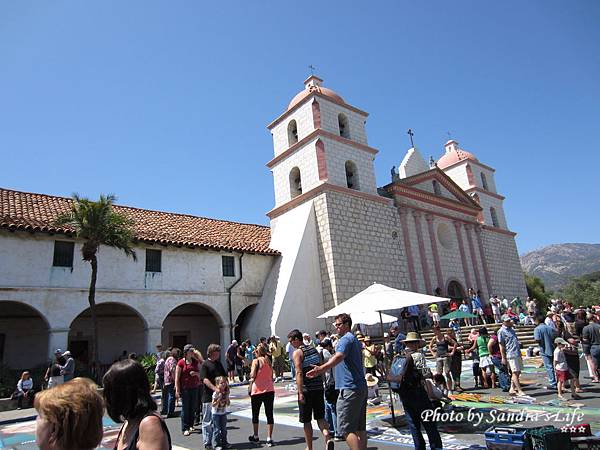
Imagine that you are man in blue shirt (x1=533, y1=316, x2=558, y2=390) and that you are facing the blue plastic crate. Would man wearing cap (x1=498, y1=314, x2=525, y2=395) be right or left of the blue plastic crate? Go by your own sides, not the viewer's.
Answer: right

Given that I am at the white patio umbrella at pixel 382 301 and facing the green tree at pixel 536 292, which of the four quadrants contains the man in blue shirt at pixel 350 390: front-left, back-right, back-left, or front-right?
back-right

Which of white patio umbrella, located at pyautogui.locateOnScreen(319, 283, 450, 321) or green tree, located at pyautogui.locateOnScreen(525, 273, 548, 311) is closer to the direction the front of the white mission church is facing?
the white patio umbrella

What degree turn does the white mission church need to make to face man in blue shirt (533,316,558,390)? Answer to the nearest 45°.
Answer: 0° — it already faces them

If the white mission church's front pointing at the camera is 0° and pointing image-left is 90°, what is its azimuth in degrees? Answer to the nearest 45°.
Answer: approximately 315°

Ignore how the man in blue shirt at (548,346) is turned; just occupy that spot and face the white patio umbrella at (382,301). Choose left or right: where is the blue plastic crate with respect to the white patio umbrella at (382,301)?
left

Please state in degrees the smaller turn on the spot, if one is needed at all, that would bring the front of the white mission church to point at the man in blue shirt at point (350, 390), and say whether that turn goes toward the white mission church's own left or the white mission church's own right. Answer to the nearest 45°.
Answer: approximately 45° to the white mission church's own right
